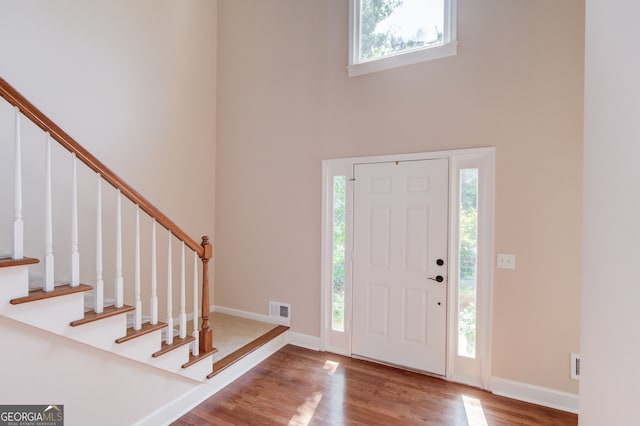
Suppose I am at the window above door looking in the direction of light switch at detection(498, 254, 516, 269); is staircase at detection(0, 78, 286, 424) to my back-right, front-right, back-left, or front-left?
back-right

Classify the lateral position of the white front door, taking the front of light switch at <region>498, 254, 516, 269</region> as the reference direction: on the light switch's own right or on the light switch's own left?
on the light switch's own right

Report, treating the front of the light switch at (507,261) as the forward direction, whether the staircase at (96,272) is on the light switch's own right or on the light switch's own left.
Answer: on the light switch's own right

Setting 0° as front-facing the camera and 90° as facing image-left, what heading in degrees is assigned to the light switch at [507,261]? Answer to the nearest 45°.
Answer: approximately 0°
